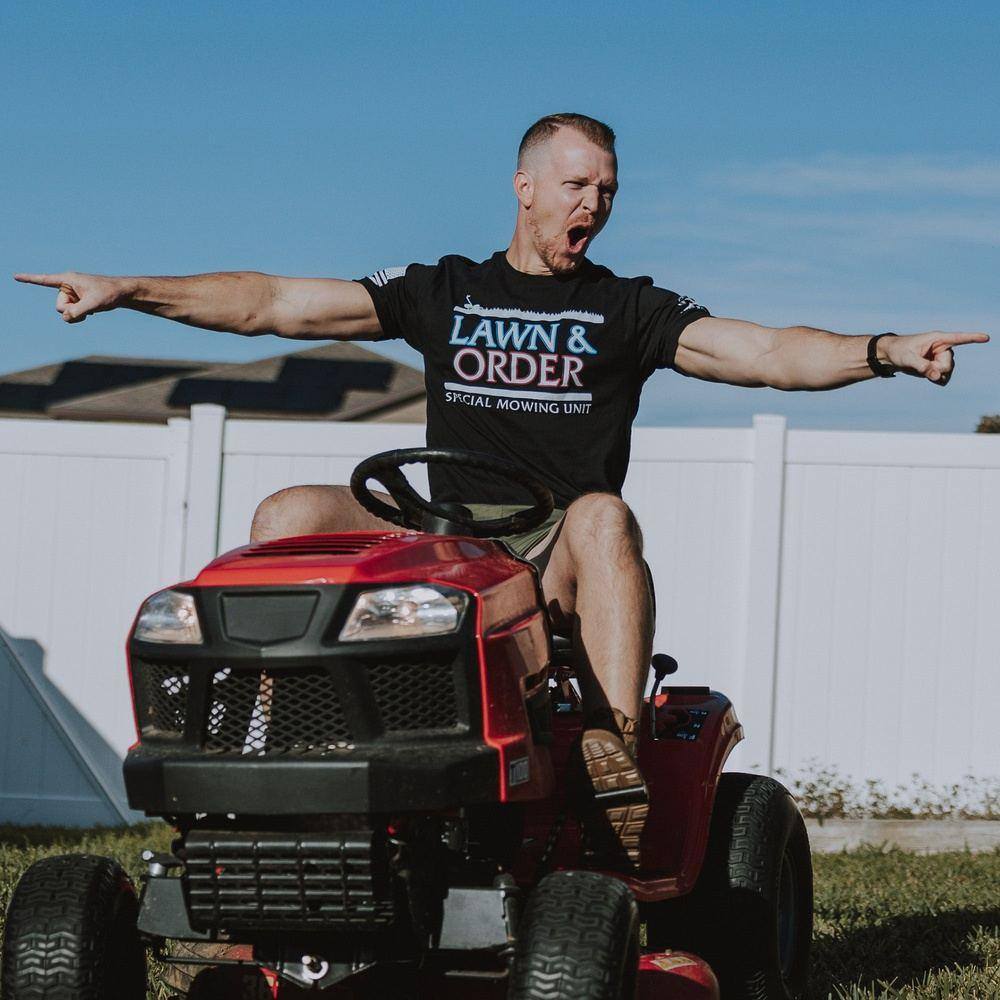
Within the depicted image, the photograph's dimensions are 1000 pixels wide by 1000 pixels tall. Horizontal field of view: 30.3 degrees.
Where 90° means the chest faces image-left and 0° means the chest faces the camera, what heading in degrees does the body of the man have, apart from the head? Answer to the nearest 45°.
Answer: approximately 0°

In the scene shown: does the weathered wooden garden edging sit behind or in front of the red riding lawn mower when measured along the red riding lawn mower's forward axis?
behind

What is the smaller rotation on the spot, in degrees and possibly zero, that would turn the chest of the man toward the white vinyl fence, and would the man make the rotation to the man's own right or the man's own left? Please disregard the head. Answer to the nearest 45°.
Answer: approximately 180°

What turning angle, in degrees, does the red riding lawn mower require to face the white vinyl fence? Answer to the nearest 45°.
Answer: approximately 135° to its right

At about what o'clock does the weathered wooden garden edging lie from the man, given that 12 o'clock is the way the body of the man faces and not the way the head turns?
The weathered wooden garden edging is roughly at 7 o'clock from the man.
